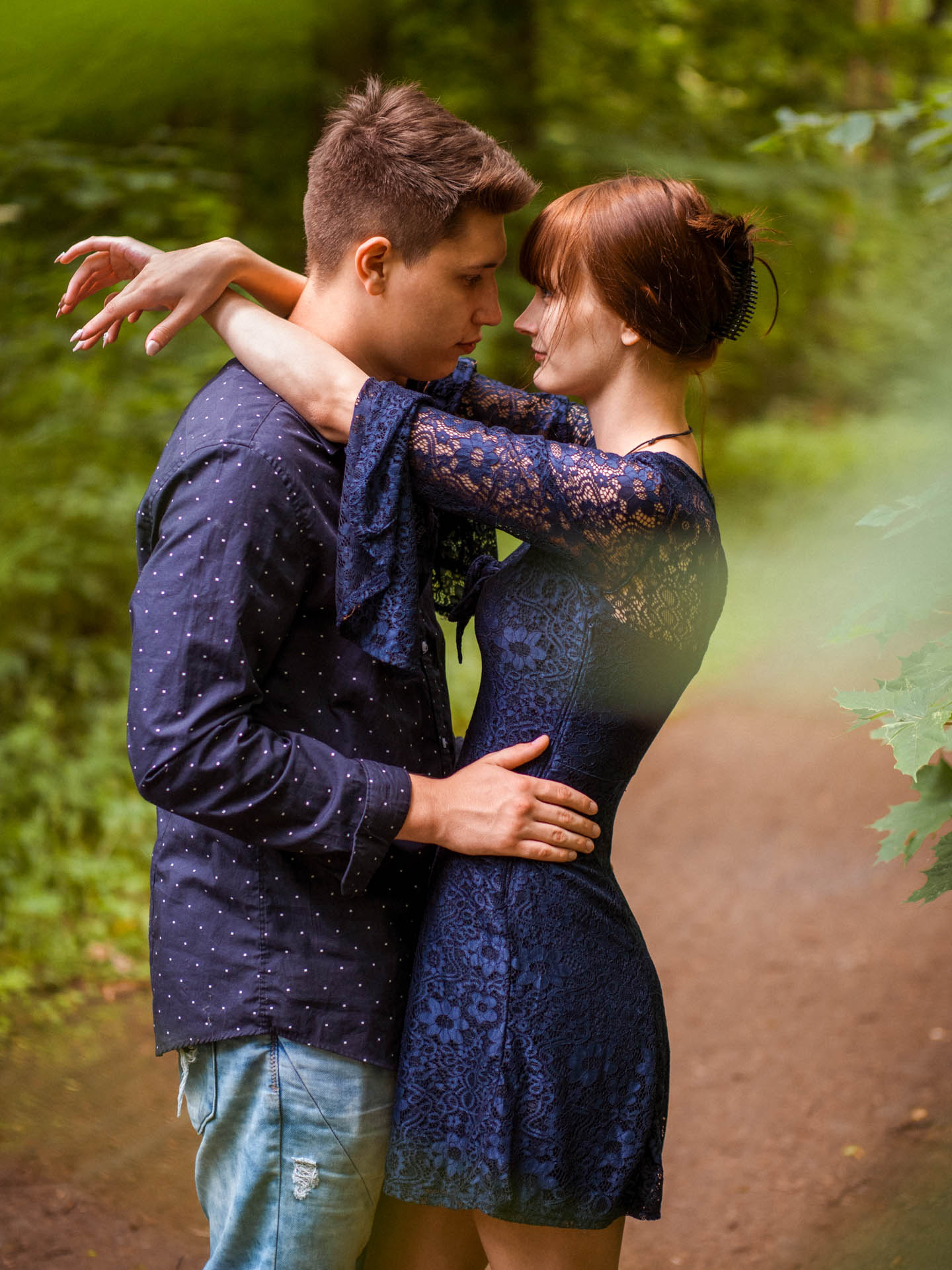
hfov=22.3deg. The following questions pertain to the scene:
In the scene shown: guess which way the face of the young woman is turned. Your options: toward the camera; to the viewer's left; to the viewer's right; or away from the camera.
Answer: to the viewer's left

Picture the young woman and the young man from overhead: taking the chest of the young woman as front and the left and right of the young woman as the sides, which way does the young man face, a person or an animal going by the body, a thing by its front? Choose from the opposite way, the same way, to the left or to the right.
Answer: the opposite way

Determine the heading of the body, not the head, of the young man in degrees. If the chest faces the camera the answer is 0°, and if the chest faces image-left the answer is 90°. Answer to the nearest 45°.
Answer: approximately 270°

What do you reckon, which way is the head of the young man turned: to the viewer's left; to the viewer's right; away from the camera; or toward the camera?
to the viewer's right

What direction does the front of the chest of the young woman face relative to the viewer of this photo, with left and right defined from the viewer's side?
facing to the left of the viewer
